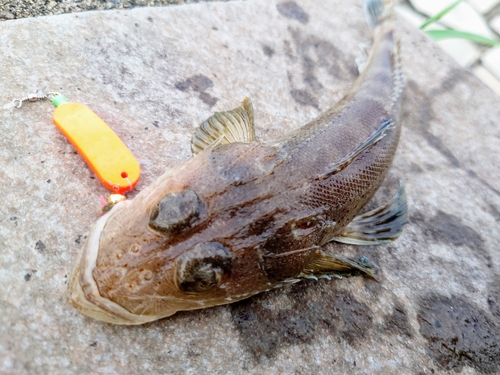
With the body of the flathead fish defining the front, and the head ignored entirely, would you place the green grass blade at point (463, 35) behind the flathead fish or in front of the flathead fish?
behind

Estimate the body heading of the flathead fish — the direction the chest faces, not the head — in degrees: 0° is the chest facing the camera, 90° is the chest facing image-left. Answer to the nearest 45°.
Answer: approximately 45°

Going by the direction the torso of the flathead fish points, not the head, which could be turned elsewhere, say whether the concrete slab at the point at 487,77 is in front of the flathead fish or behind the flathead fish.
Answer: behind

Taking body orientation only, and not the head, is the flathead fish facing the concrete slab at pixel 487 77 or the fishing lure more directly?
the fishing lure

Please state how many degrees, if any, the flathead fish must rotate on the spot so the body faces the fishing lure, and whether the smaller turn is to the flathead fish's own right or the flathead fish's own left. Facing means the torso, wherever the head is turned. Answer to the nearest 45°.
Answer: approximately 45° to the flathead fish's own right
